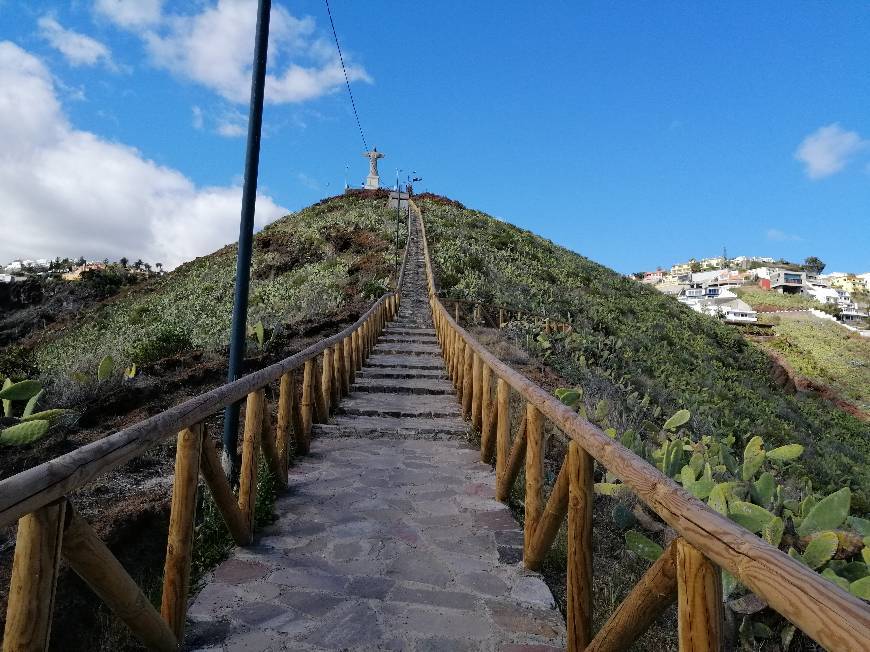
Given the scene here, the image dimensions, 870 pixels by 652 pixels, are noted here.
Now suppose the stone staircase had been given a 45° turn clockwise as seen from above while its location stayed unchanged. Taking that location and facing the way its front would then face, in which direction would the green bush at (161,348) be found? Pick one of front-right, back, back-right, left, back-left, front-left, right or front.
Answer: right

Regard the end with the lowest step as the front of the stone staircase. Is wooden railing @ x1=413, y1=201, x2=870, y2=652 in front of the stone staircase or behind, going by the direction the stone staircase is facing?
in front

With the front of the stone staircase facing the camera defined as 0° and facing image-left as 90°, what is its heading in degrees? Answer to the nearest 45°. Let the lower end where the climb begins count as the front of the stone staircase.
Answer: approximately 0°

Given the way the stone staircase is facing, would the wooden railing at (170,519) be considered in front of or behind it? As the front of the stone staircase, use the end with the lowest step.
in front
